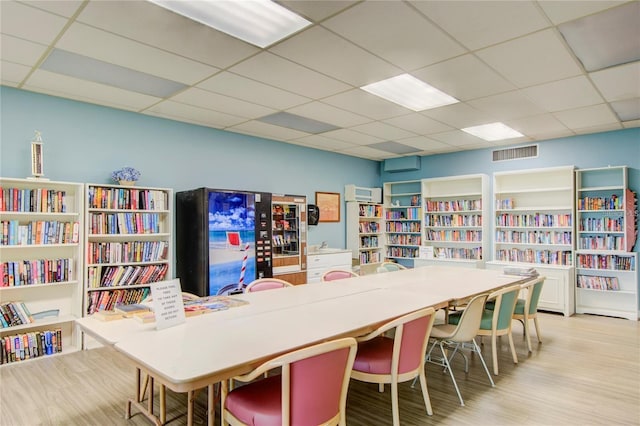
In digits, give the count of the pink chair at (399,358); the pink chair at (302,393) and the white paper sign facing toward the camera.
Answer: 1

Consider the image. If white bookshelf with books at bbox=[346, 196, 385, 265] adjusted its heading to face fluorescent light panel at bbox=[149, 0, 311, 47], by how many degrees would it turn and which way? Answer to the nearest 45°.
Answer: approximately 45° to its right

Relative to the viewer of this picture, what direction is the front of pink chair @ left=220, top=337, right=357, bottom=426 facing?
facing away from the viewer and to the left of the viewer

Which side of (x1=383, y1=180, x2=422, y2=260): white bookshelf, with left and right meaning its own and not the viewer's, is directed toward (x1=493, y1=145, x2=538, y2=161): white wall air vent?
left

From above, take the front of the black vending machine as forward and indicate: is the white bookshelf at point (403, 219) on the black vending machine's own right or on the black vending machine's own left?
on the black vending machine's own left

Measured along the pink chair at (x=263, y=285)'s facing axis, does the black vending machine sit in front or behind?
behind

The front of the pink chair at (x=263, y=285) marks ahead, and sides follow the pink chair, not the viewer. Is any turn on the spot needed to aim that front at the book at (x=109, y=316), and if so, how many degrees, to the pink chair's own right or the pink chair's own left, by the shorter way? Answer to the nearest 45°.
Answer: approximately 90° to the pink chair's own right

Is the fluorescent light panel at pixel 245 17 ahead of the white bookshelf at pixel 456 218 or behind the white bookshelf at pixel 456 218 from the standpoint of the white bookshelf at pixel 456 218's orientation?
ahead

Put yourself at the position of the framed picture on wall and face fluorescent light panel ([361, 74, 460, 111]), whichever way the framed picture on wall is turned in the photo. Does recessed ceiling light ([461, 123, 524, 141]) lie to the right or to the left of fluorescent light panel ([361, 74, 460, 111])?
left

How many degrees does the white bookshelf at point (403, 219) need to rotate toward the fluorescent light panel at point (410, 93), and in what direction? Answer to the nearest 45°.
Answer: approximately 45° to its left

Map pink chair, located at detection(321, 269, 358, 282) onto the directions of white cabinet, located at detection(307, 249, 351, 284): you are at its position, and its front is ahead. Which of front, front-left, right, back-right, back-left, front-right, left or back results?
front-right

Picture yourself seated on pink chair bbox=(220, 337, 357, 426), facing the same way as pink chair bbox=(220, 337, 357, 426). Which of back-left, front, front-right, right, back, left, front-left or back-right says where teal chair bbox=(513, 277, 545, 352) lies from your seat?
right

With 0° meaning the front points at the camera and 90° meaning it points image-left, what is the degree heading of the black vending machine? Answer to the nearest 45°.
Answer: approximately 315°
